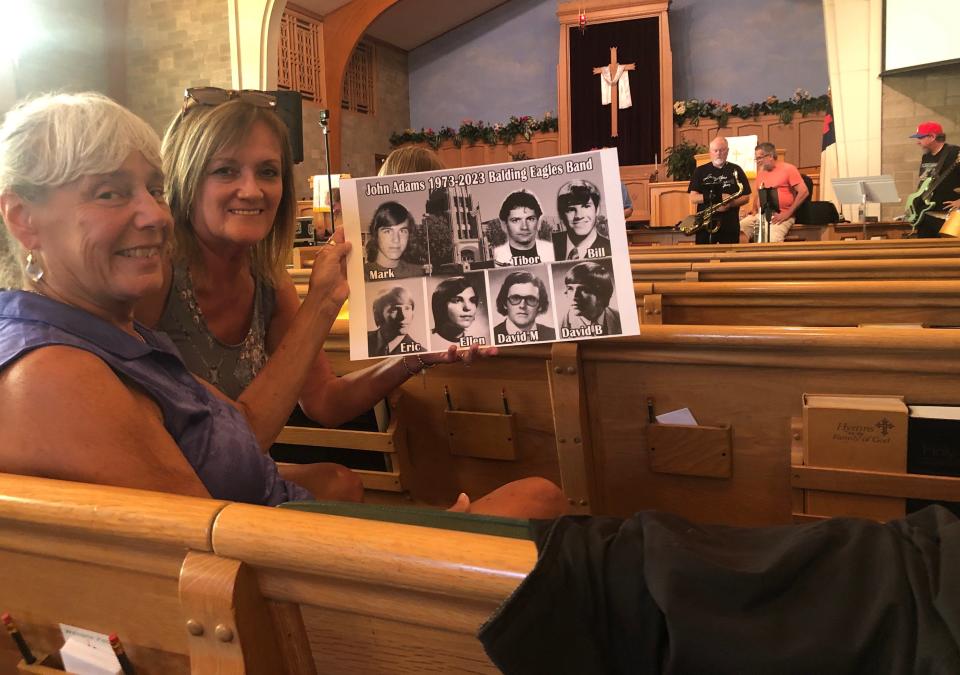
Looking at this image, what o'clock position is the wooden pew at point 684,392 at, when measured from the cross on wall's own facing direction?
The wooden pew is roughly at 12 o'clock from the cross on wall.

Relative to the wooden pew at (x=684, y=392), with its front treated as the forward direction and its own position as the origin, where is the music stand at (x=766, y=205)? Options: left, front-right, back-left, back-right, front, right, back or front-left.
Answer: front

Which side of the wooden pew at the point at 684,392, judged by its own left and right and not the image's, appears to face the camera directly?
back

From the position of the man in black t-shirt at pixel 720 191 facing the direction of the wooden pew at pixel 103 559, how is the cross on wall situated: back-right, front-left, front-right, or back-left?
back-right

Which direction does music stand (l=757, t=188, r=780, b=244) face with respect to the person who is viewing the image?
facing away from the viewer

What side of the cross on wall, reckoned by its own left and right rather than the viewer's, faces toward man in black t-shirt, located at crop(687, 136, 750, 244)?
front

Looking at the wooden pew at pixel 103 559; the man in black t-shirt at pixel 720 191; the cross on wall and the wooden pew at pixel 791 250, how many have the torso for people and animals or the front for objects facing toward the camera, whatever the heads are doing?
2

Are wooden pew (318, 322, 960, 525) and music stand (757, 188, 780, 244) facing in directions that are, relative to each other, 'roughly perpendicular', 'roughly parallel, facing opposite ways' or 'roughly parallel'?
roughly parallel

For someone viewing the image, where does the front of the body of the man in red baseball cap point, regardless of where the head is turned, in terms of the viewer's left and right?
facing the viewer and to the left of the viewer

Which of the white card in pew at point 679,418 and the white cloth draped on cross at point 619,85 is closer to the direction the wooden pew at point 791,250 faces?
the white cloth draped on cross

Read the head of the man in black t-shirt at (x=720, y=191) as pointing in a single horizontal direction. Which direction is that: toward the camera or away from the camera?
toward the camera

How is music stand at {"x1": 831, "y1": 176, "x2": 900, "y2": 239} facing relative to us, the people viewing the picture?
facing away from the viewer

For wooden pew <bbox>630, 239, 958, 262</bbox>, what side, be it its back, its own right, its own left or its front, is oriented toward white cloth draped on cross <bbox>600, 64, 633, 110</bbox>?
front

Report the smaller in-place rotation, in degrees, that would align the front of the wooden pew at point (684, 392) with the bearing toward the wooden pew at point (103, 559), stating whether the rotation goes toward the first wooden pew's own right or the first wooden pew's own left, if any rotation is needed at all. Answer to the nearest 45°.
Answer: approximately 135° to the first wooden pew's own left

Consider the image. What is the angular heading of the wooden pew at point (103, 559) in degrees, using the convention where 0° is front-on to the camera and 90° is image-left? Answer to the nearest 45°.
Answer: approximately 225°

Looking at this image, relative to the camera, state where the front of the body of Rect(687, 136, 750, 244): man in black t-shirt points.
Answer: toward the camera

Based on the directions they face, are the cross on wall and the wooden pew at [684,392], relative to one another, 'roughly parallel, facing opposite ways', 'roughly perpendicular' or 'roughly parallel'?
roughly parallel, facing opposite ways

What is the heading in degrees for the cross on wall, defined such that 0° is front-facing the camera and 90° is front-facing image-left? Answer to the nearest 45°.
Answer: approximately 0°
